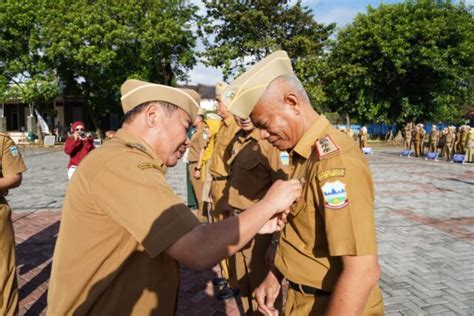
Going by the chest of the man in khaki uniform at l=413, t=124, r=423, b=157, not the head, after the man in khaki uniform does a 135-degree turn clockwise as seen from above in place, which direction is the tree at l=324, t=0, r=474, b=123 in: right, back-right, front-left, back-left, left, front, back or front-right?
front-right

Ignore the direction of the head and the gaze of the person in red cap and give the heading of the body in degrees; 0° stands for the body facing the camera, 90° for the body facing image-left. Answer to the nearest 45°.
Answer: approximately 0°

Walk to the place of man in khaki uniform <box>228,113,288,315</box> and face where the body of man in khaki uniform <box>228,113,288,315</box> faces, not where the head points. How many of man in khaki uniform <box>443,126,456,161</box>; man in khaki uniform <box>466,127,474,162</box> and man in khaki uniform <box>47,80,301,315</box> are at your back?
2

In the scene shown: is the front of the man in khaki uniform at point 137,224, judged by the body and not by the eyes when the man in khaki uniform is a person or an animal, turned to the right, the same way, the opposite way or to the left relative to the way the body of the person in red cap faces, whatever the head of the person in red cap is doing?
to the left

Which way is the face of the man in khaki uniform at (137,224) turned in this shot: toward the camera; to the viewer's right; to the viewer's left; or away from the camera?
to the viewer's right

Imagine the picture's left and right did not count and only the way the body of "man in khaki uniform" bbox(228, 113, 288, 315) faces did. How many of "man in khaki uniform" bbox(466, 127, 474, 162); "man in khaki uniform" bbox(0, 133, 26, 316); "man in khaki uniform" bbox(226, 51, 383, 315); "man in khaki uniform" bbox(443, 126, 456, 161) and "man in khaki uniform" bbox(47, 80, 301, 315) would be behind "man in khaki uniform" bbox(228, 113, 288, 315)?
2

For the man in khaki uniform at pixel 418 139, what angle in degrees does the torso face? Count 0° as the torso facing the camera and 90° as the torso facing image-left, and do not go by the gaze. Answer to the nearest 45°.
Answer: approximately 0°

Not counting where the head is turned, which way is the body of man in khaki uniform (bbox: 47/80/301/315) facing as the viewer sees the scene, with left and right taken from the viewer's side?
facing to the right of the viewer

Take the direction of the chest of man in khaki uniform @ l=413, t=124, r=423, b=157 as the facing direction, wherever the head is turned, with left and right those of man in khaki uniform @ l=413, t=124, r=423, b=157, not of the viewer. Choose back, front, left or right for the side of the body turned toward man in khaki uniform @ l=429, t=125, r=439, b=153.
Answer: left
